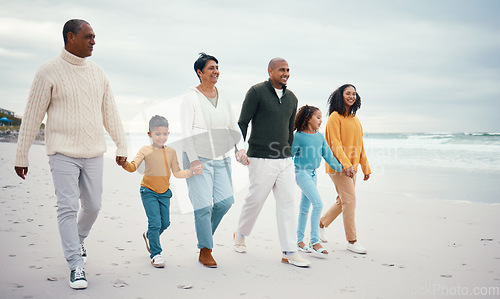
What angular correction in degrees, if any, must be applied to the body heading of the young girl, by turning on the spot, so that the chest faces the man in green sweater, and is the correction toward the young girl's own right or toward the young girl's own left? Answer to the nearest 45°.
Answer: approximately 90° to the young girl's own right

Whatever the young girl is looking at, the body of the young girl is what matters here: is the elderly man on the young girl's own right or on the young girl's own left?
on the young girl's own right

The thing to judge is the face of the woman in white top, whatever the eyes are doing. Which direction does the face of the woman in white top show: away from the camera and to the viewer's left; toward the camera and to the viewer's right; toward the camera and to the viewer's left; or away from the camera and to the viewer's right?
toward the camera and to the viewer's right

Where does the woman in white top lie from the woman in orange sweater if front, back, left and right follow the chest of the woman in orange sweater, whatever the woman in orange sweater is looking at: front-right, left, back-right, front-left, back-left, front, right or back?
right

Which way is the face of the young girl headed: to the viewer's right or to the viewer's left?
to the viewer's right

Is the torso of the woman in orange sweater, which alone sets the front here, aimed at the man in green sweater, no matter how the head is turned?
no

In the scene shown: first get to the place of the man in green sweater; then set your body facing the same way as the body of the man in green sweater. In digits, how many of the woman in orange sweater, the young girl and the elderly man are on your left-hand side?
2

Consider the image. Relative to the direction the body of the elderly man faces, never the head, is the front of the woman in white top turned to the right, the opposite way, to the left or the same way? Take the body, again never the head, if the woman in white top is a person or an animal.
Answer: the same way

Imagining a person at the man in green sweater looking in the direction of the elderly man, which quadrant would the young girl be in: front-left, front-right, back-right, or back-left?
back-right

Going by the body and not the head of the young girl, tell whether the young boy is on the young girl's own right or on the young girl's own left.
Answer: on the young girl's own right

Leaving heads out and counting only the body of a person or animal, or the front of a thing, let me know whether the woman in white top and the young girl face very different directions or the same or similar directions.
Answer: same or similar directions
